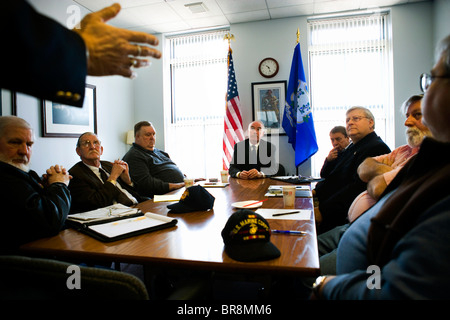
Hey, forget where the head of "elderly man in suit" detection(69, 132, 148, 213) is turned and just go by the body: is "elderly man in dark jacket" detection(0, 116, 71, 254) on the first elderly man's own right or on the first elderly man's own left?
on the first elderly man's own right

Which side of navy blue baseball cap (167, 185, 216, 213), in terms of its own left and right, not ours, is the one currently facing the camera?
left

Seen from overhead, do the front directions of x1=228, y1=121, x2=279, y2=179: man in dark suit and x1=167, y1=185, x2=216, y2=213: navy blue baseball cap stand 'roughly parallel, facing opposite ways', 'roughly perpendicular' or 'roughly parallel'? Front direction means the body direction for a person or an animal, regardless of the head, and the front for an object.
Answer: roughly perpendicular

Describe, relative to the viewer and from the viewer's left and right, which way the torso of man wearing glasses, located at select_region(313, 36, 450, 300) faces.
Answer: facing to the left of the viewer

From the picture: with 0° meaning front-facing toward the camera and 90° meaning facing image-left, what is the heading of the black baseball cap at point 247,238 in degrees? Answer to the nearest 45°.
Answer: approximately 315°

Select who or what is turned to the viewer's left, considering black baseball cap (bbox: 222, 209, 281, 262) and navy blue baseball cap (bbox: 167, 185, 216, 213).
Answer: navy blue baseball cap (bbox: 167, 185, 216, 213)

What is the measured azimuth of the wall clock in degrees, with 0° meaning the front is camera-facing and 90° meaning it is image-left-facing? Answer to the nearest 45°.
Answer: approximately 0°
